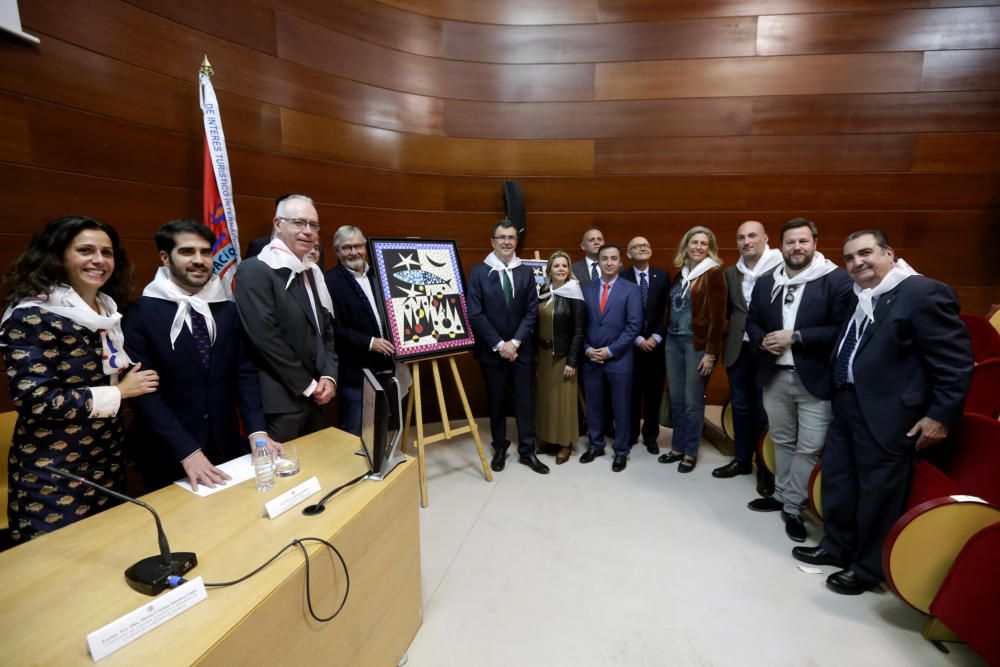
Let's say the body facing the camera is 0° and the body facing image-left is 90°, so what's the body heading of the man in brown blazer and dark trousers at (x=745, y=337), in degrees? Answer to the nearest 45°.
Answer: approximately 45°

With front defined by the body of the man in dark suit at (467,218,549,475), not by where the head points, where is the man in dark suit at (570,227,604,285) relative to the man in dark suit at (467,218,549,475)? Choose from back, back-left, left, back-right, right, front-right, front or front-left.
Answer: back-left

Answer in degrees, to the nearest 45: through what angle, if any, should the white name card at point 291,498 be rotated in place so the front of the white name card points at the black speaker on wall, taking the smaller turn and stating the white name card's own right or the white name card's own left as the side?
approximately 90° to the white name card's own left

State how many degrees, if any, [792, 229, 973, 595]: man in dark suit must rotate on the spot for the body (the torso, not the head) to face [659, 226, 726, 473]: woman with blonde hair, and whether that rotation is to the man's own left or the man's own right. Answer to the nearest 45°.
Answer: approximately 90° to the man's own right

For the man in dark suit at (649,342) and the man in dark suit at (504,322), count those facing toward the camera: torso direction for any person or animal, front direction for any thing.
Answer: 2

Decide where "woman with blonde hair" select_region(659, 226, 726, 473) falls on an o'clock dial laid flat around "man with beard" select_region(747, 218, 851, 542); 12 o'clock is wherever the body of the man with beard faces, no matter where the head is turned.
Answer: The woman with blonde hair is roughly at 3 o'clock from the man with beard.

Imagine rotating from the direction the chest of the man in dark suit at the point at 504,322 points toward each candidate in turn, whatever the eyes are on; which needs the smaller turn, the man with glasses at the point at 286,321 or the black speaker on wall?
the man with glasses

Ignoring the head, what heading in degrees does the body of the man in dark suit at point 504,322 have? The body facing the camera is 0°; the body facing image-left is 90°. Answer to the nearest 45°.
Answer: approximately 0°
